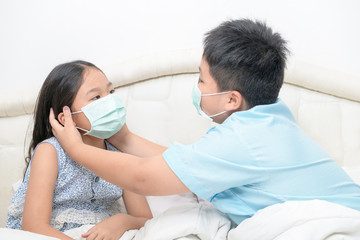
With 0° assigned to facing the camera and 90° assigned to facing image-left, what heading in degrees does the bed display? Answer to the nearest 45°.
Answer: approximately 0°

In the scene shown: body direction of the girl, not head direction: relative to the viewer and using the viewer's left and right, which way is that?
facing the viewer and to the right of the viewer
